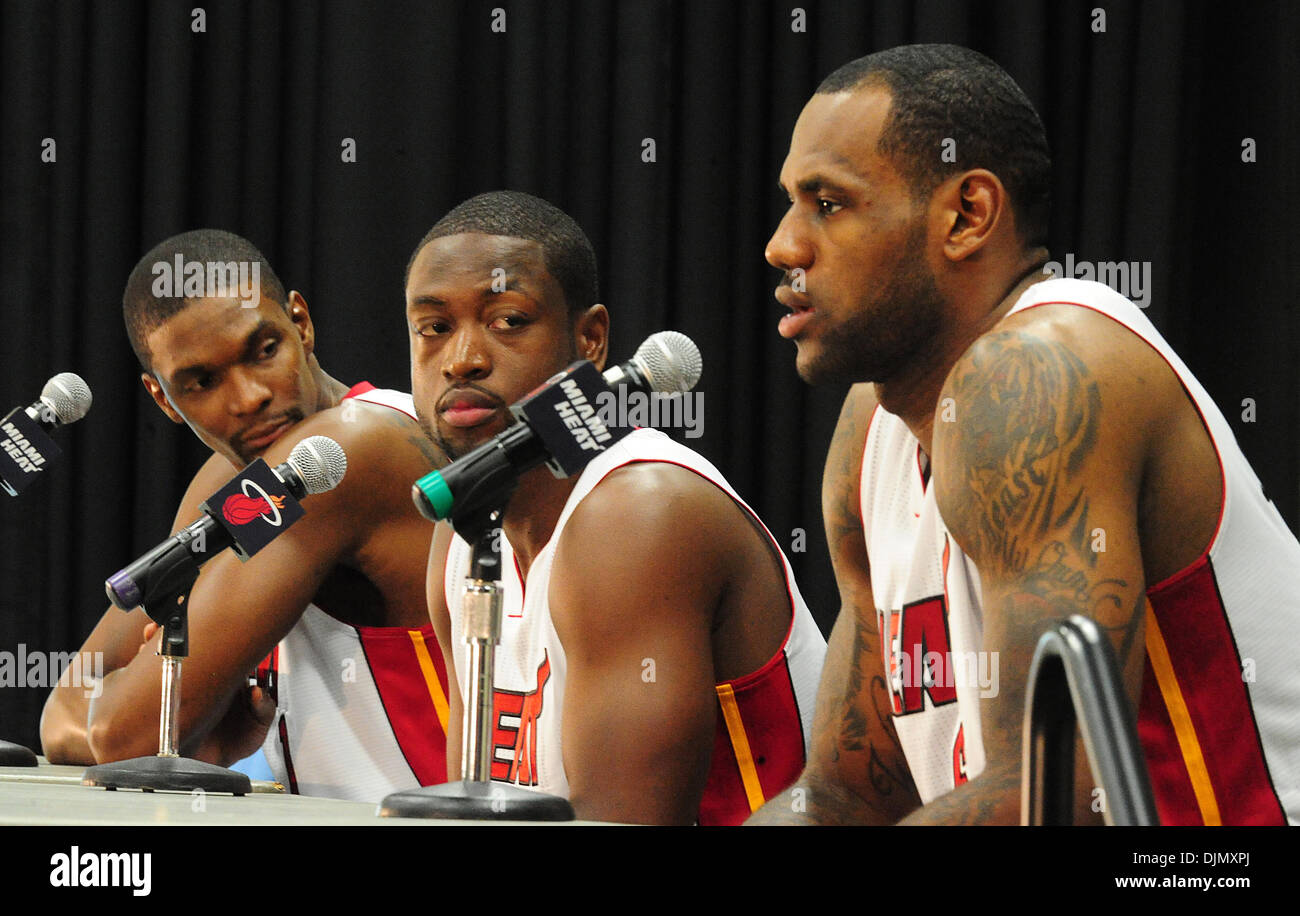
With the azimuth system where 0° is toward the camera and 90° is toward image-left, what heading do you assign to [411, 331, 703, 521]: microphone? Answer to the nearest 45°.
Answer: approximately 270°

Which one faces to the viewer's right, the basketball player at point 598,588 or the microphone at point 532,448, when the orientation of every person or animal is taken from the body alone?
the microphone

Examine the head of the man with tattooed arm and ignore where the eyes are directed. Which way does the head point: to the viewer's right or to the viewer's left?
to the viewer's left

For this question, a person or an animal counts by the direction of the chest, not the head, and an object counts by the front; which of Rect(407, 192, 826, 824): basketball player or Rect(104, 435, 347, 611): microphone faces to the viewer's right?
the microphone

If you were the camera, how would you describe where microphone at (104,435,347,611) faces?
facing to the right of the viewer

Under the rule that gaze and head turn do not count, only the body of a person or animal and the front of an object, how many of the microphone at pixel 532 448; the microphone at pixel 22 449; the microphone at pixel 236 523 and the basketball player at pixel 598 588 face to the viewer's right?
3

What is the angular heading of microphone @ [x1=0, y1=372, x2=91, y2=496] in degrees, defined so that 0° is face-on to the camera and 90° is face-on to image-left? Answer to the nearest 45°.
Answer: approximately 270°
